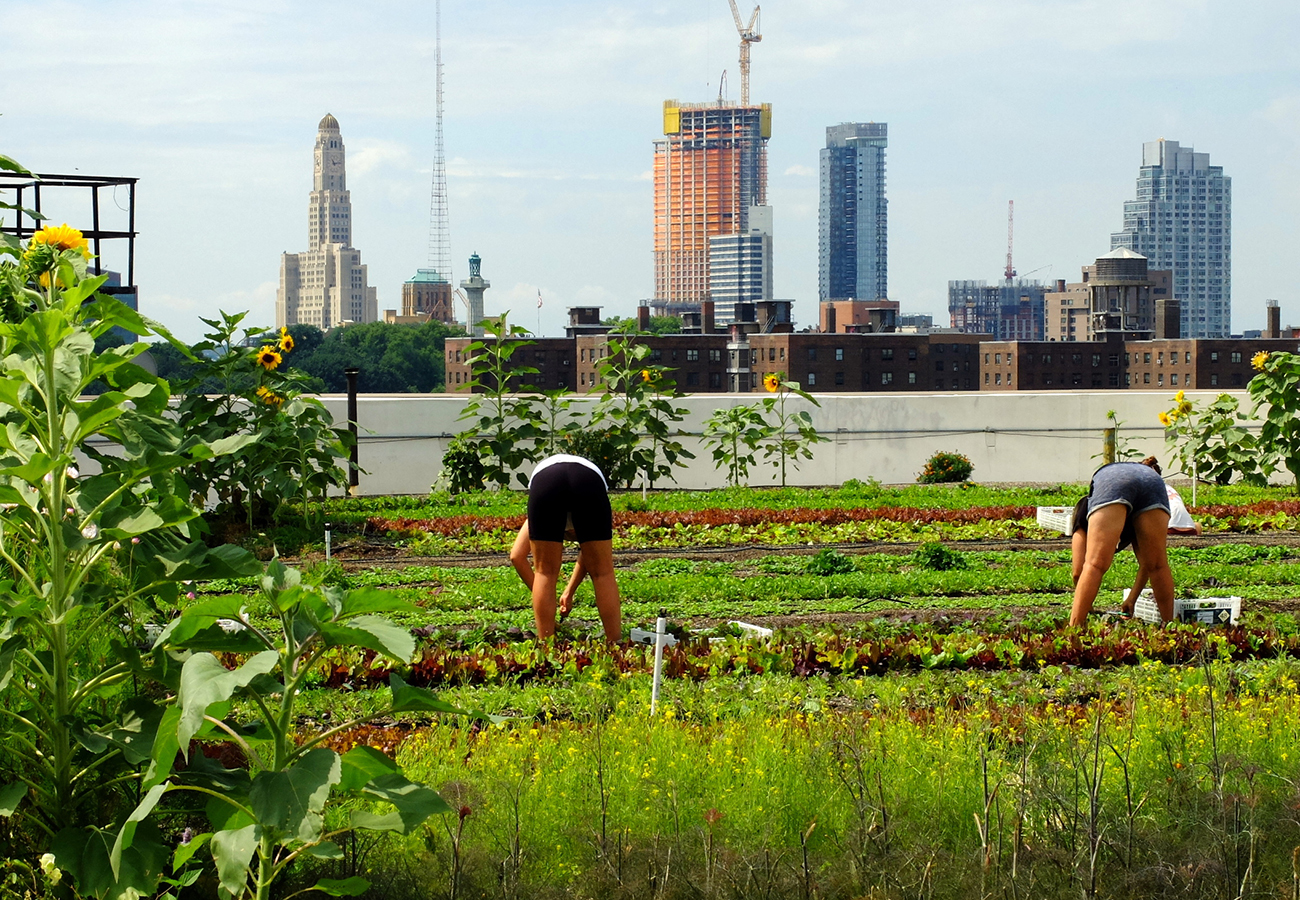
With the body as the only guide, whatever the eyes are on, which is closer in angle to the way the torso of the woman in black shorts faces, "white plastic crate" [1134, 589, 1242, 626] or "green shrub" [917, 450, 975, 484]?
the green shrub

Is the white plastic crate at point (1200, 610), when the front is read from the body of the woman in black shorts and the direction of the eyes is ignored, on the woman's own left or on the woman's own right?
on the woman's own right

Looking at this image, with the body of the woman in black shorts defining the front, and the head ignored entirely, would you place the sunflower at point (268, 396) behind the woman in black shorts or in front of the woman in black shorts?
in front

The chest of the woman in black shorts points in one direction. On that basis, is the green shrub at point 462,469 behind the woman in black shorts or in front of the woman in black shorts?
in front

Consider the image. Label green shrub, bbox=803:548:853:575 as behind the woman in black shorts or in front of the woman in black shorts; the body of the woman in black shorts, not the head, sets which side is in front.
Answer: in front

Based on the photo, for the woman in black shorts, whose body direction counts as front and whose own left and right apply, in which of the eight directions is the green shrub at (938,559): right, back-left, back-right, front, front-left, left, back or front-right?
front-right

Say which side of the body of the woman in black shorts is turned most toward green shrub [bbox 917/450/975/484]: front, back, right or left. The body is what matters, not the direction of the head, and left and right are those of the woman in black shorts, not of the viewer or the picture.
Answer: front

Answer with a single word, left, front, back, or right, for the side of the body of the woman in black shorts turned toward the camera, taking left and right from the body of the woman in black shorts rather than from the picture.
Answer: back
